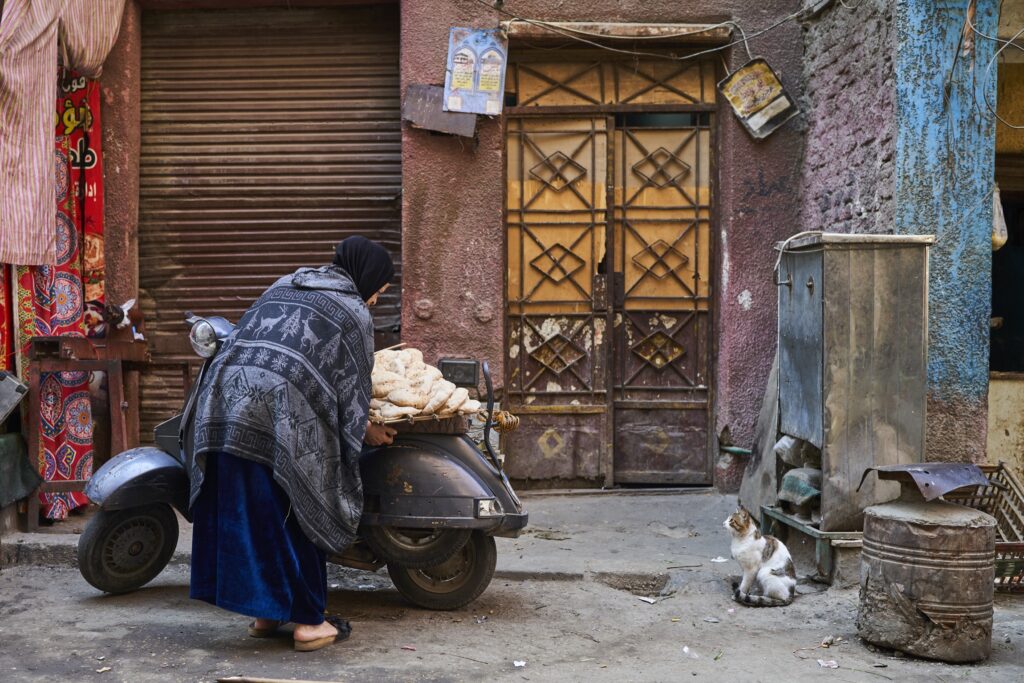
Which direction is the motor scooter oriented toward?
to the viewer's left

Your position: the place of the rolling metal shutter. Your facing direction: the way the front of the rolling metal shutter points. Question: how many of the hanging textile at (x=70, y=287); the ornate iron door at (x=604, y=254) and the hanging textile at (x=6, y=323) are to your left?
1

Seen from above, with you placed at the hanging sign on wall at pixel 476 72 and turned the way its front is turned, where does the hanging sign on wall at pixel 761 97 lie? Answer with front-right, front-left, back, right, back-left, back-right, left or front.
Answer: left

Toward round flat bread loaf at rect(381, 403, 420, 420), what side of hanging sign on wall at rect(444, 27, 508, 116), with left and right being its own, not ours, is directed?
front

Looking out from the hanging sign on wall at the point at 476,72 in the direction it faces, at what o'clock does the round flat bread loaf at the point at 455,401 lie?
The round flat bread loaf is roughly at 12 o'clock from the hanging sign on wall.

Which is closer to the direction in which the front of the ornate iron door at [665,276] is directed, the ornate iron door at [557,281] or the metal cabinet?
the metal cabinet

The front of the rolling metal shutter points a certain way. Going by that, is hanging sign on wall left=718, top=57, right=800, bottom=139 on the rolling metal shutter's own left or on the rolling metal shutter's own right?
on the rolling metal shutter's own left

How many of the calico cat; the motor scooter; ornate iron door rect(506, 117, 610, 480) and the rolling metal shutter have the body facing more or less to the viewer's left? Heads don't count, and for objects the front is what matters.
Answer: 2

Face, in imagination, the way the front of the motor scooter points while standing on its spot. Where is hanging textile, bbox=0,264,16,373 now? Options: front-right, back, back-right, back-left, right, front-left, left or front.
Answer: front-right

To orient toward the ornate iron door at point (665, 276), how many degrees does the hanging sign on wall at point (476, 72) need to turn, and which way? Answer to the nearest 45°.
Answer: approximately 90° to its left

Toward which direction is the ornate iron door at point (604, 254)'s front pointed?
toward the camera

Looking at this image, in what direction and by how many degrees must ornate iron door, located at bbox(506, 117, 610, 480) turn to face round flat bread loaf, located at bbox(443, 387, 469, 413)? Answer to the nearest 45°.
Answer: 0° — it already faces it

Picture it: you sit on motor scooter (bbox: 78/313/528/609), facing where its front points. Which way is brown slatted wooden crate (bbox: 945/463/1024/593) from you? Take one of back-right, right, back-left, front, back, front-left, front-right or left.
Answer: back

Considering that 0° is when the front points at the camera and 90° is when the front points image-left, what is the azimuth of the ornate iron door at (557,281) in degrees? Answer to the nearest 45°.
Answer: approximately 0°
